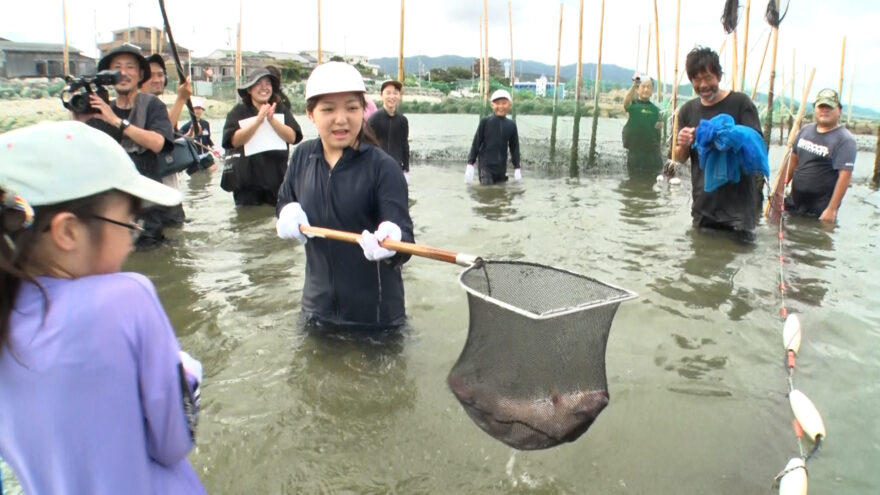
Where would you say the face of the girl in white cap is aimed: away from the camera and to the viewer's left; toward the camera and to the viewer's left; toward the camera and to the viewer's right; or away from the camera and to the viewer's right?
away from the camera and to the viewer's right

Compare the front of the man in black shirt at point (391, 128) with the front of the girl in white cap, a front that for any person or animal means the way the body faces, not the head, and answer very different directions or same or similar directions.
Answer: very different directions

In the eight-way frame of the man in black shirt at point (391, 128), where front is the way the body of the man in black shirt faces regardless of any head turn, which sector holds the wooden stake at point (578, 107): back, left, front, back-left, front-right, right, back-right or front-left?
back-left

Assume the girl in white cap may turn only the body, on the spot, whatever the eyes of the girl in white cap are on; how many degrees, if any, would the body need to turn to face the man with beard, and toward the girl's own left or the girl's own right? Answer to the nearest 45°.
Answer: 0° — they already face them

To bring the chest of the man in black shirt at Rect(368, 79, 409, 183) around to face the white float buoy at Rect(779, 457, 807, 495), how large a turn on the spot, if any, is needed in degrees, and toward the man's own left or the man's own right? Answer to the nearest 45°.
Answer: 0° — they already face it

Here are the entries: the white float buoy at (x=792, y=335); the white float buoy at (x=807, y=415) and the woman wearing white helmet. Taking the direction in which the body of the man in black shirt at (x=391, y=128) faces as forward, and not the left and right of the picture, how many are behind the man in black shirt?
0

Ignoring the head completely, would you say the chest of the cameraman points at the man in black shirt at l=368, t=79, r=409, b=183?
no

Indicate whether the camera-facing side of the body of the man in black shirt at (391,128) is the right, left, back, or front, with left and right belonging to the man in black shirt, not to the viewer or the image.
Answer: front

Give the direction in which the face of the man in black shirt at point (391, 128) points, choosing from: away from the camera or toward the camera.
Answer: toward the camera

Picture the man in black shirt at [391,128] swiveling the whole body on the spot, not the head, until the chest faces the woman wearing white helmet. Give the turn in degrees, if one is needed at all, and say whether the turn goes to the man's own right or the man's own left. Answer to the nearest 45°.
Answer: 0° — they already face them

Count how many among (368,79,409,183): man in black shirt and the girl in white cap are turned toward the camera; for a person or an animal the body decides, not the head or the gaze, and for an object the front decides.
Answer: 1

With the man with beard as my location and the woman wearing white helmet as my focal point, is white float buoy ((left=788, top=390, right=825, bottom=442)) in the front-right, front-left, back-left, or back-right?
front-left

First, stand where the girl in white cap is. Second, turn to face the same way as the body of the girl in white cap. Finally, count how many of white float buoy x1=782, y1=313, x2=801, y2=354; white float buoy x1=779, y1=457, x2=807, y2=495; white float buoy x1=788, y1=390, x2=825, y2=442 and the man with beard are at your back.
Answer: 0

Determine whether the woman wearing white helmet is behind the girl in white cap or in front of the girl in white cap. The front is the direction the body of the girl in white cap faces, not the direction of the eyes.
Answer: in front

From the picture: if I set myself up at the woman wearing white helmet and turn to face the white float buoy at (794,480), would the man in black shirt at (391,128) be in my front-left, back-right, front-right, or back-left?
back-left

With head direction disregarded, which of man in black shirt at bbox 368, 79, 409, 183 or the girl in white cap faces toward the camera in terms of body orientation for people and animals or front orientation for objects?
the man in black shirt

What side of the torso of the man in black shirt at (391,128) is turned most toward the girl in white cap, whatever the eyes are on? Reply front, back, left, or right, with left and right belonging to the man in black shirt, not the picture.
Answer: front
